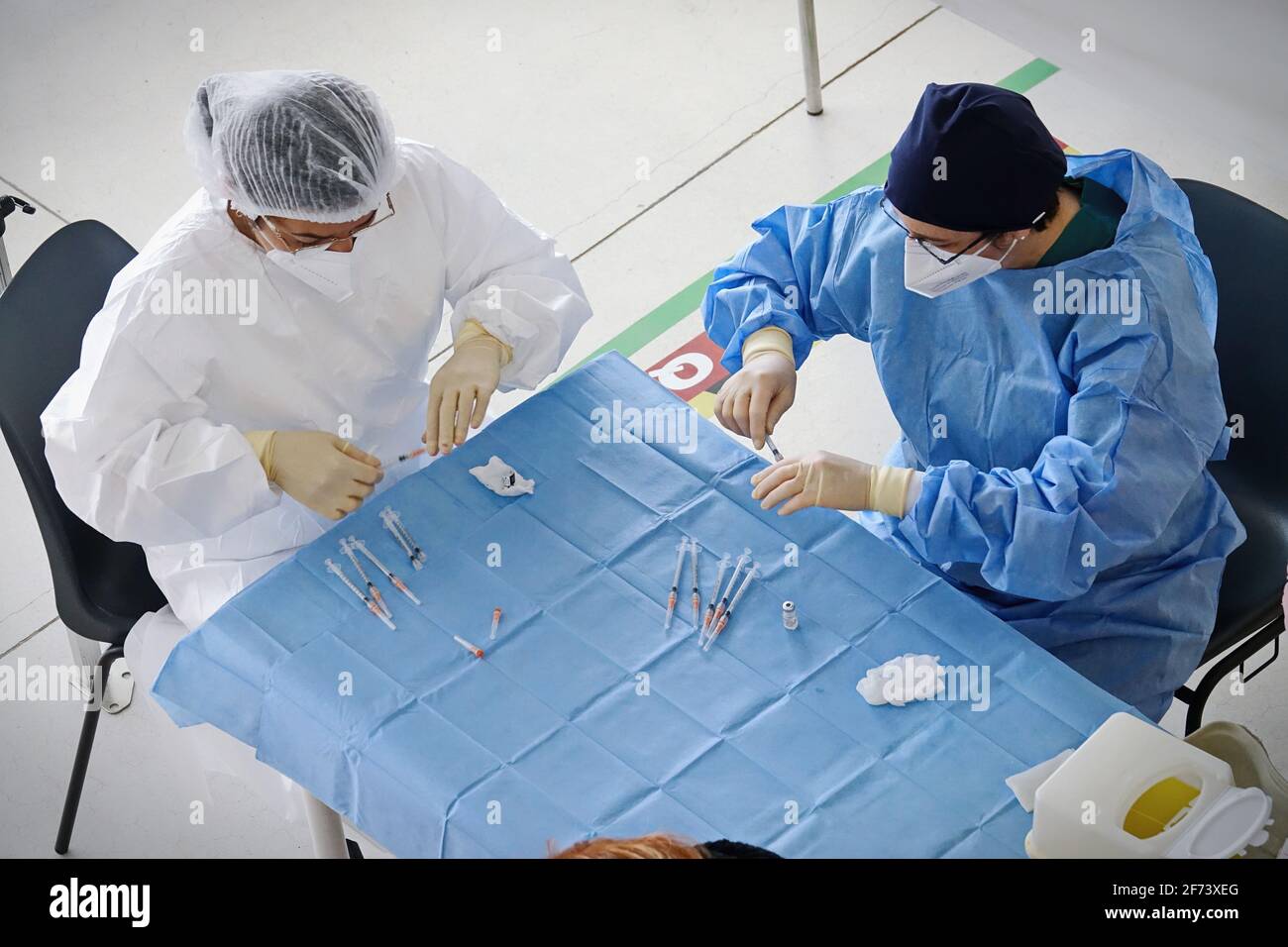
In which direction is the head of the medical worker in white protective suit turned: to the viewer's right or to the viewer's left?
to the viewer's right

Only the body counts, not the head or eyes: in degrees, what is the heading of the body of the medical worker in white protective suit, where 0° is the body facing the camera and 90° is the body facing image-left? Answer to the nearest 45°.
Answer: approximately 315°

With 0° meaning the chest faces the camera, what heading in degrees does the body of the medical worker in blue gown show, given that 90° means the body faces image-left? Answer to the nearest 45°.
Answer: approximately 45°

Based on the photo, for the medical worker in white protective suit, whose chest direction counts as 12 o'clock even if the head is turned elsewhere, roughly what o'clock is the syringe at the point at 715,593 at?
The syringe is roughly at 12 o'clock from the medical worker in white protective suit.

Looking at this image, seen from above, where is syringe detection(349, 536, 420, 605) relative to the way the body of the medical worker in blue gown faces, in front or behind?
in front

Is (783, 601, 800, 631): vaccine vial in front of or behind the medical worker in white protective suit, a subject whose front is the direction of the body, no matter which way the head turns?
in front

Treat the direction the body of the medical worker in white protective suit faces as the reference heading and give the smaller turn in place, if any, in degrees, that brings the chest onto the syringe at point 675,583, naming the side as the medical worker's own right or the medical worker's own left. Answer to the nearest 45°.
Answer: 0° — they already face it

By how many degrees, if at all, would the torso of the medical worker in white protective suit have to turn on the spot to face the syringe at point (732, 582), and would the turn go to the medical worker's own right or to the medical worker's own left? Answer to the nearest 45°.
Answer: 0° — they already face it

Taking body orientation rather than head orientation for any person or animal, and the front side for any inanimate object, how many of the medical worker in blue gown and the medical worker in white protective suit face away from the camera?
0
